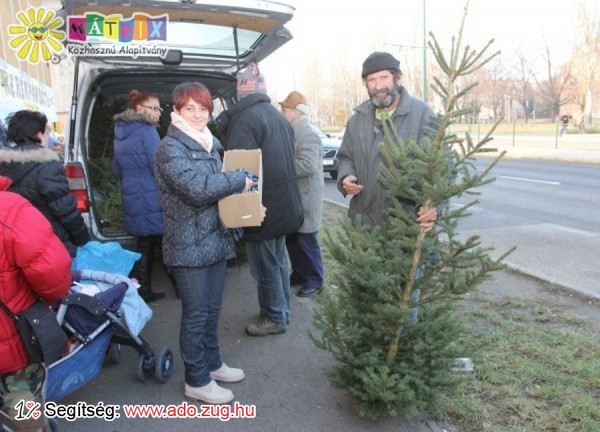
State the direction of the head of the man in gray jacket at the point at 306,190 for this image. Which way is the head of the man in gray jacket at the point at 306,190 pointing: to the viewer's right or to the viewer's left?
to the viewer's left

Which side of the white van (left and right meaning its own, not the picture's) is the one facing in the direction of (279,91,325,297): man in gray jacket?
back

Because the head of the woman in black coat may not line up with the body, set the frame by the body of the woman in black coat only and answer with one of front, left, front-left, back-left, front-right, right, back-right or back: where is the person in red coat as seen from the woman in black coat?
back-right

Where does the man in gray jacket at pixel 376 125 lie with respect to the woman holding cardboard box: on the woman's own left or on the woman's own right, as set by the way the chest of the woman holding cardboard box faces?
on the woman's own left

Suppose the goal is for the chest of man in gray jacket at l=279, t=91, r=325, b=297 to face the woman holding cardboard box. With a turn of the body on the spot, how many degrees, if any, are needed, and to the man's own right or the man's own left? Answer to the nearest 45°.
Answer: approximately 90° to the man's own left

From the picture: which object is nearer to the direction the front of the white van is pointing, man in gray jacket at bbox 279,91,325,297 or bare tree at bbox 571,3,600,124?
the bare tree

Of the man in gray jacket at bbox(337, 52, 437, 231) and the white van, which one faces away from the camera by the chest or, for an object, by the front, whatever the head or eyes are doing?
the white van

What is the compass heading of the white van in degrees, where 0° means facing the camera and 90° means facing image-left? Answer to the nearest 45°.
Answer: approximately 180°

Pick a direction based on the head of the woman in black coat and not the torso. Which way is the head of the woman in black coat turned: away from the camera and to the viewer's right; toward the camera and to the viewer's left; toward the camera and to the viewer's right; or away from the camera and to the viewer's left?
away from the camera and to the viewer's right
